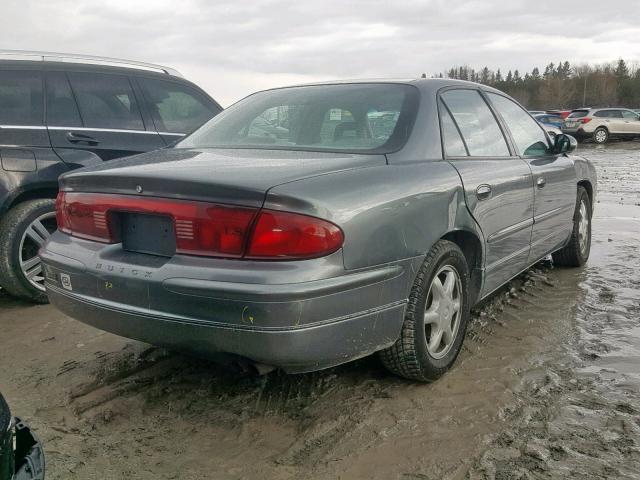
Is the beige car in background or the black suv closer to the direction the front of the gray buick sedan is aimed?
the beige car in background

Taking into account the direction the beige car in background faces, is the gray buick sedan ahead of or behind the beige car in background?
behind

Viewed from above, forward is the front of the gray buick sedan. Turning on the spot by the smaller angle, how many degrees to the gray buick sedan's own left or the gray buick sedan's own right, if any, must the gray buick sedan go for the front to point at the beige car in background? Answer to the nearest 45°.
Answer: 0° — it already faces it

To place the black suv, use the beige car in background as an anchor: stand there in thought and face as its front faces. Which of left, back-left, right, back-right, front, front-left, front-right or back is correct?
back-right

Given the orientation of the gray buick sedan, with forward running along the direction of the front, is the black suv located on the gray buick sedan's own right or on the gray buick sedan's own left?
on the gray buick sedan's own left

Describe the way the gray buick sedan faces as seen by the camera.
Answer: facing away from the viewer and to the right of the viewer

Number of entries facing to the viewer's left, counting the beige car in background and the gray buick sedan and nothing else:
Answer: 0

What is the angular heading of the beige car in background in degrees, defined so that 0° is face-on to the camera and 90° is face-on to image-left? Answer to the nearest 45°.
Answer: approximately 225°

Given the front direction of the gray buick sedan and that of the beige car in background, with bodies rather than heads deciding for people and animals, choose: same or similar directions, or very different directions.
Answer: same or similar directions
